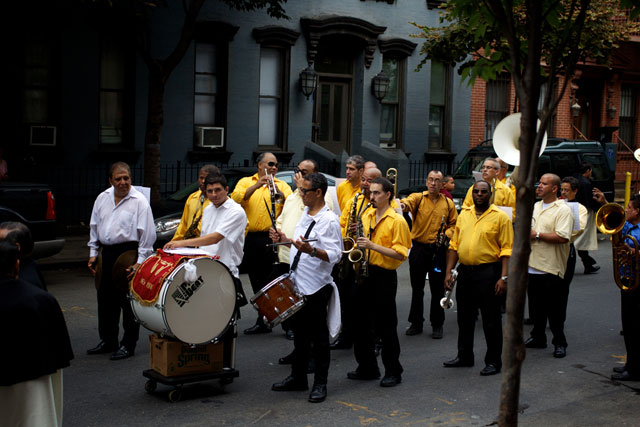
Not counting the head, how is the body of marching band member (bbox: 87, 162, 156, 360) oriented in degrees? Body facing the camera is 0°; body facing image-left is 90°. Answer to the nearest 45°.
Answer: approximately 45°

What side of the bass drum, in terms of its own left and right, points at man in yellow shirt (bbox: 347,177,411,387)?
left

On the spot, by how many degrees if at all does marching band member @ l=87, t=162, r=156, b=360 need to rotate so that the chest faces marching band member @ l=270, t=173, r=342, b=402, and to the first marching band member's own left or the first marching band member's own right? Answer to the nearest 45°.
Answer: approximately 90° to the first marching band member's own left

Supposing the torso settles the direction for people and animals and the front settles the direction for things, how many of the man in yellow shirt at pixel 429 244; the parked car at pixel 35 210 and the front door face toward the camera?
2

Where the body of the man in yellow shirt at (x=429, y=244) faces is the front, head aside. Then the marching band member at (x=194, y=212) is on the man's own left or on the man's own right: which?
on the man's own right

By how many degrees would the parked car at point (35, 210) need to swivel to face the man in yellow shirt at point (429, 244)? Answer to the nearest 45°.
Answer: approximately 135° to its left

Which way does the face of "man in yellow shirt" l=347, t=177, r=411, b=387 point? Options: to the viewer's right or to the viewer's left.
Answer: to the viewer's left
